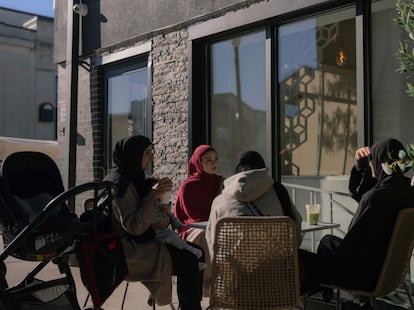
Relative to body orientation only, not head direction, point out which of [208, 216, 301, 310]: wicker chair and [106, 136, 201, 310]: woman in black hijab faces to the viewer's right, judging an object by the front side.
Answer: the woman in black hijab

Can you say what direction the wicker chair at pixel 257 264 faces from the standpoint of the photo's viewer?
facing away from the viewer

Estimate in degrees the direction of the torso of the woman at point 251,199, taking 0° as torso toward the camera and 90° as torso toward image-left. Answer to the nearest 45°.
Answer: approximately 180°

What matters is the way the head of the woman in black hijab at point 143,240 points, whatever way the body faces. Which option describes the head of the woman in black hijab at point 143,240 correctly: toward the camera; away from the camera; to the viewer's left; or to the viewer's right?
to the viewer's right

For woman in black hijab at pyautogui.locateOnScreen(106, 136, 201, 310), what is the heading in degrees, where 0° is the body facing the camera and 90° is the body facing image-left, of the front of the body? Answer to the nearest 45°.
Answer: approximately 270°

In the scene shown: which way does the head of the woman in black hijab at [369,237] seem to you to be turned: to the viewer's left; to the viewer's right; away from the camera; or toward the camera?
to the viewer's left

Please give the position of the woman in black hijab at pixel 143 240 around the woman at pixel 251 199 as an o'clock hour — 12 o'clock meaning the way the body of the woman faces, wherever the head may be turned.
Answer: The woman in black hijab is roughly at 9 o'clock from the woman.

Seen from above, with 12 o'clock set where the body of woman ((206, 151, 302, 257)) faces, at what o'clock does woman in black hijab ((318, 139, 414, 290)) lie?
The woman in black hijab is roughly at 3 o'clock from the woman.

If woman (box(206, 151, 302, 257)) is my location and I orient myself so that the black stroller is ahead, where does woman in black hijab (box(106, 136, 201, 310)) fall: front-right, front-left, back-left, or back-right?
front-right

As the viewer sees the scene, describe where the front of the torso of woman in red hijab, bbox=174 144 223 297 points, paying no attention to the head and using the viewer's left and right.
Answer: facing the viewer and to the right of the viewer

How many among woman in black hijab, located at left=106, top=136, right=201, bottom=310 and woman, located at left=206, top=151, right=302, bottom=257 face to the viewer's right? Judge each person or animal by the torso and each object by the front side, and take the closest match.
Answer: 1

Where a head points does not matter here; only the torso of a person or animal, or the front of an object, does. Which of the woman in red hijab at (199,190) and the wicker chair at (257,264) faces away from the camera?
the wicker chair

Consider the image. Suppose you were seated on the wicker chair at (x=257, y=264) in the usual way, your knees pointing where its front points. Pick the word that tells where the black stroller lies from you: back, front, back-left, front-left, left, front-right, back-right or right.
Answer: left

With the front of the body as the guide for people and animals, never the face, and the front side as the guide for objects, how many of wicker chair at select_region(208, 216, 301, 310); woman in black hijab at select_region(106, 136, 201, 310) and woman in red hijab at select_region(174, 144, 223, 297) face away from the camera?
1

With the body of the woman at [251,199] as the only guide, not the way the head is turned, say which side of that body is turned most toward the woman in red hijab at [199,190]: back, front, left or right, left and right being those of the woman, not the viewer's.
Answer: front
